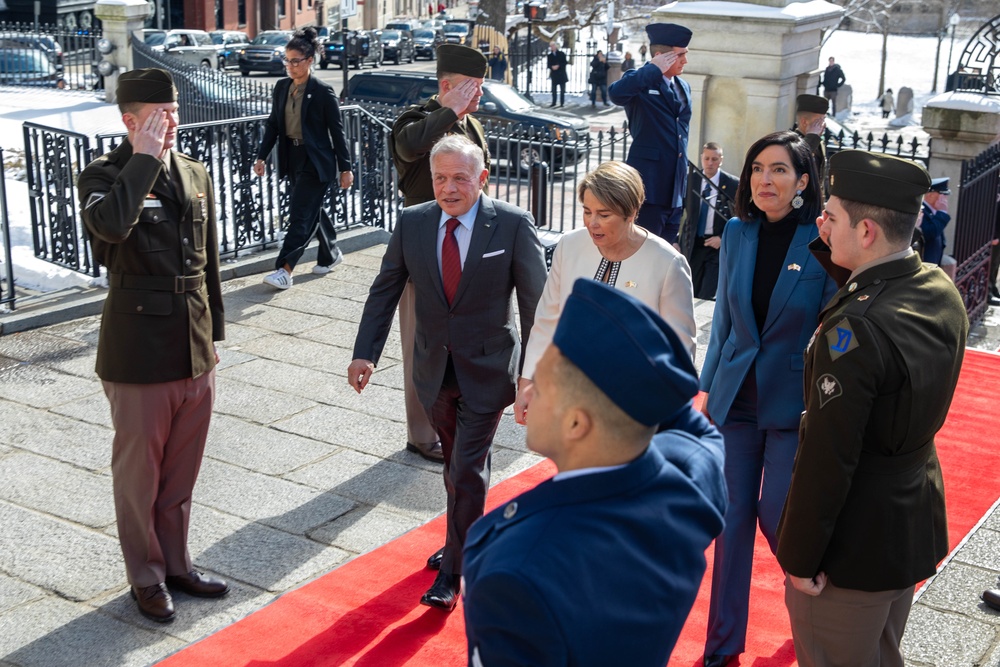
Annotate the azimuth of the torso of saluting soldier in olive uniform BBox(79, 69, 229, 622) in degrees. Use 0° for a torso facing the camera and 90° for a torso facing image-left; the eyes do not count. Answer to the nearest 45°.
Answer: approximately 315°

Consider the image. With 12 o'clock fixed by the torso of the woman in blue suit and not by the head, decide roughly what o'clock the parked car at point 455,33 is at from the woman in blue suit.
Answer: The parked car is roughly at 4 o'clock from the woman in blue suit.

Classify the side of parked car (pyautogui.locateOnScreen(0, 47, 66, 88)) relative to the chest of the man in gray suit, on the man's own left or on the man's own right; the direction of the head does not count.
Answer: on the man's own right

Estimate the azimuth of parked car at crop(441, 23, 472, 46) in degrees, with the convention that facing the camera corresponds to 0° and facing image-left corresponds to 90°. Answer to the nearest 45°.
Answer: approximately 45°

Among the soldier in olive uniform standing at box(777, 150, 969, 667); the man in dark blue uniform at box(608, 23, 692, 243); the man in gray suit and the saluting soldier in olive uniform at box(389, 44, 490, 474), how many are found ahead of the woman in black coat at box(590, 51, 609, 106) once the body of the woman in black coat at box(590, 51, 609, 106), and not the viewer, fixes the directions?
4

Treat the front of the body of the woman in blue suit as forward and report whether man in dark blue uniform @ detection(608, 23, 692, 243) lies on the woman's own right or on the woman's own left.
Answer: on the woman's own right

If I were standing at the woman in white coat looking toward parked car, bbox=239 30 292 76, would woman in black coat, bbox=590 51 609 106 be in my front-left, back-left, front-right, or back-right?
front-right

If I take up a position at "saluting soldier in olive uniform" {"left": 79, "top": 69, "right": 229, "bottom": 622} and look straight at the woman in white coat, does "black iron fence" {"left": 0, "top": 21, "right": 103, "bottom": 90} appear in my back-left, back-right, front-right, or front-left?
back-left

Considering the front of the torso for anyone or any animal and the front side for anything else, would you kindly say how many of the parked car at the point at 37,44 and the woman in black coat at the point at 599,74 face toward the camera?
1

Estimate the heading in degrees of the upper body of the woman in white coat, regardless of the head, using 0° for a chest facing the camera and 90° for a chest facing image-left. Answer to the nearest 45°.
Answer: approximately 45°

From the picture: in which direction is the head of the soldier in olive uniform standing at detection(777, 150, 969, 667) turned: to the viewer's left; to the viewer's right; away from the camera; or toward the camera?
to the viewer's left

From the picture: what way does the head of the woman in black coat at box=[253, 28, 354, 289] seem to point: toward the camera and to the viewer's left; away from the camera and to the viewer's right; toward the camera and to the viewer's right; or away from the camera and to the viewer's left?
toward the camera and to the viewer's left

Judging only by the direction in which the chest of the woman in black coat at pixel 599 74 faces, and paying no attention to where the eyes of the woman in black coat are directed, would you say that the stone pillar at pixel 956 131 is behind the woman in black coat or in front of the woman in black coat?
in front
